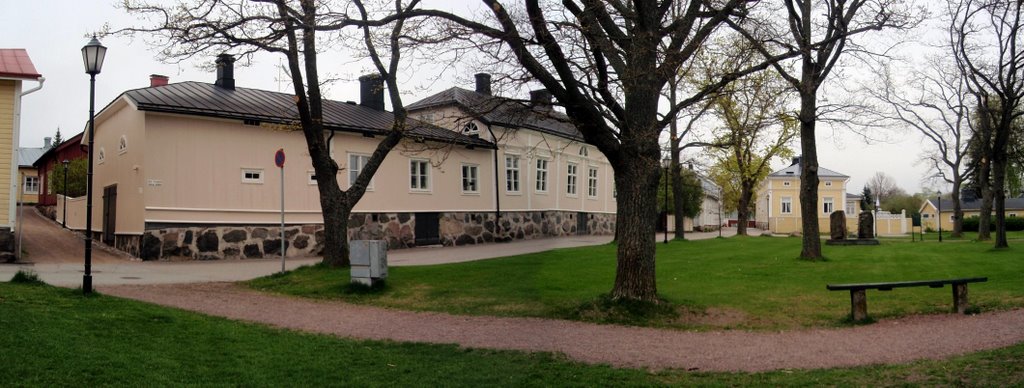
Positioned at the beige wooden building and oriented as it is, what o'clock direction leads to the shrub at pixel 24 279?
The shrub is roughly at 2 o'clock from the beige wooden building.

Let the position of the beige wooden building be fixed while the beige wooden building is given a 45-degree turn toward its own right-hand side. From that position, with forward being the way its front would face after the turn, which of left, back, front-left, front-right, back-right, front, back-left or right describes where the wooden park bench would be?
front-left

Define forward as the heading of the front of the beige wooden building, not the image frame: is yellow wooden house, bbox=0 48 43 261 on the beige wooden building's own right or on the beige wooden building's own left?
on the beige wooden building's own right

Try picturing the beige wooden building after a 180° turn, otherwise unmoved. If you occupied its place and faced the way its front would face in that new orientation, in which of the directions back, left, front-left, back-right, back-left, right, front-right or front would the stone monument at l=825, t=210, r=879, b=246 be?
back-right

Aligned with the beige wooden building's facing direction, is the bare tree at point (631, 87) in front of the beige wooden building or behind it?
in front

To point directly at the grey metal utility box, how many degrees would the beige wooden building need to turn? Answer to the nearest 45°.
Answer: approximately 45° to its right

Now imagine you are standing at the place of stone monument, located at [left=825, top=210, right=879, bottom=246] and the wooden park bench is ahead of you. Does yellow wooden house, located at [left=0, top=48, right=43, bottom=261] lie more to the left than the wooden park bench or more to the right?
right

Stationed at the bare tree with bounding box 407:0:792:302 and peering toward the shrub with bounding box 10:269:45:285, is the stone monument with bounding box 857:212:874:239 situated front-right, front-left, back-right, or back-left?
back-right

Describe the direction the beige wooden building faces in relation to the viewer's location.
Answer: facing the viewer and to the right of the viewer

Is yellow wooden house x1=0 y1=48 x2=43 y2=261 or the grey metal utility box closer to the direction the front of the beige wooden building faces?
the grey metal utility box

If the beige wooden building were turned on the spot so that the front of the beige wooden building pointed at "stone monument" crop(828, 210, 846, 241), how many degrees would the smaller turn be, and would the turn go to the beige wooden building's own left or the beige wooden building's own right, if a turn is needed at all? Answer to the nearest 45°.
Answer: approximately 45° to the beige wooden building's own left
